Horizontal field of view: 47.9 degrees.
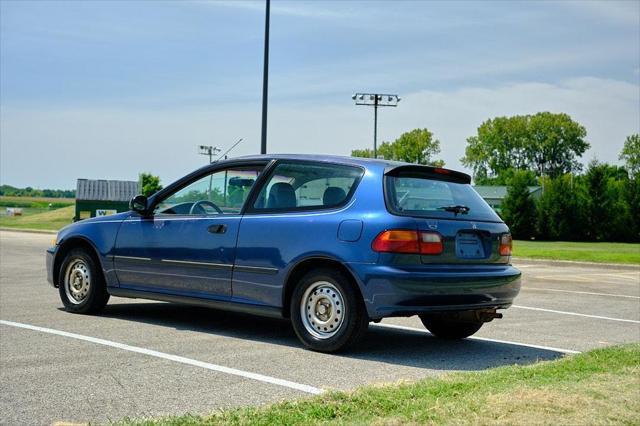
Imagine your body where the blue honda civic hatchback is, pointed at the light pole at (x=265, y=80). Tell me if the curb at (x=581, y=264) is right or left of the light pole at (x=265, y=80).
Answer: right

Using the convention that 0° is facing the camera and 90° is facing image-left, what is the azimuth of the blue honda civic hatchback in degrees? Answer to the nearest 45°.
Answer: approximately 135°

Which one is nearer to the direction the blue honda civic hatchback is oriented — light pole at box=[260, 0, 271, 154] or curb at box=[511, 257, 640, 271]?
the light pole

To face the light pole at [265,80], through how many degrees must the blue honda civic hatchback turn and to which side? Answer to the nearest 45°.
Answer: approximately 45° to its right

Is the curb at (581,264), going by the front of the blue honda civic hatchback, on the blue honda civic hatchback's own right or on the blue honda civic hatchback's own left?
on the blue honda civic hatchback's own right
